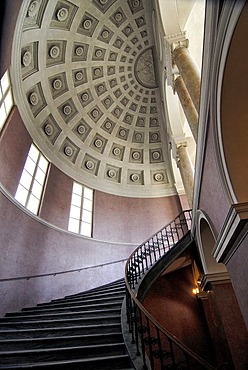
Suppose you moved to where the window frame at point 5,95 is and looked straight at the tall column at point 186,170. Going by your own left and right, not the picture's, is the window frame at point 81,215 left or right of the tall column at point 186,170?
left

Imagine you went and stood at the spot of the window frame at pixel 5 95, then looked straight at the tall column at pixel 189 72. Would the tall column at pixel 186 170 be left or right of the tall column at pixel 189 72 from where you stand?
left

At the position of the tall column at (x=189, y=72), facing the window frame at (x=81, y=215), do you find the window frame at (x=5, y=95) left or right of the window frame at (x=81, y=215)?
left

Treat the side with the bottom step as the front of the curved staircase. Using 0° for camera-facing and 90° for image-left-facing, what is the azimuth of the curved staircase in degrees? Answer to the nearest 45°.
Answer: approximately 0°
